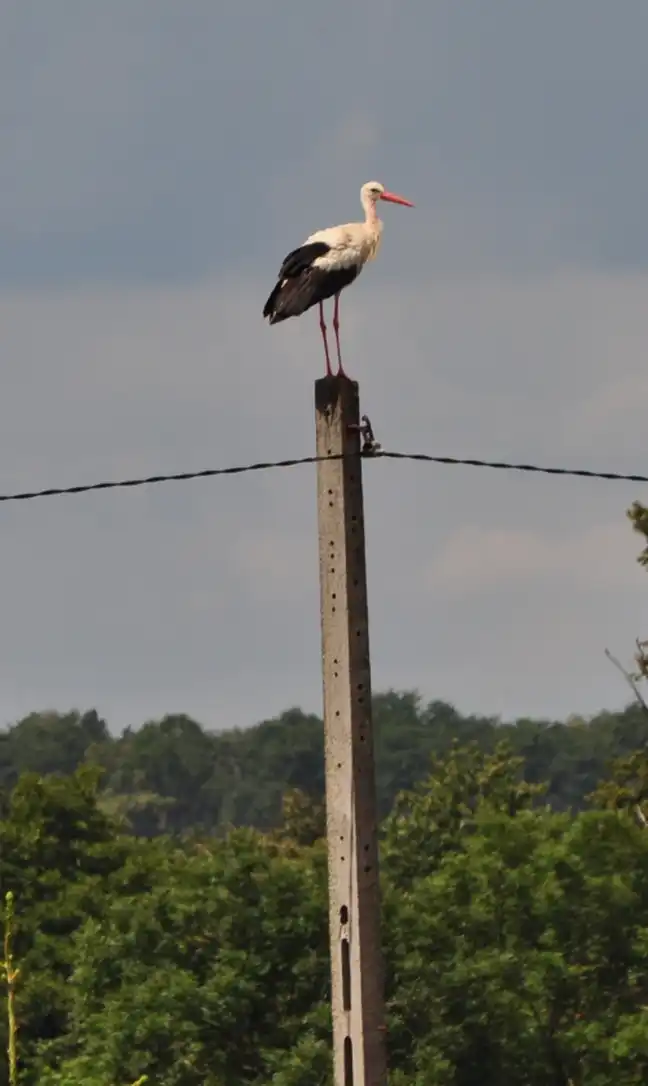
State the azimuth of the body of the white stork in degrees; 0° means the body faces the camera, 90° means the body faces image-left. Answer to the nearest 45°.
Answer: approximately 270°
